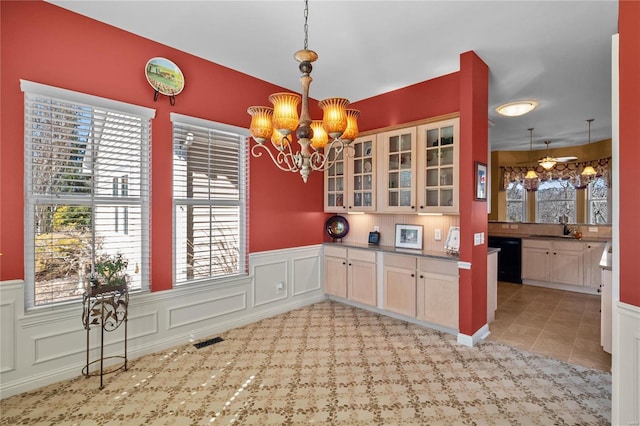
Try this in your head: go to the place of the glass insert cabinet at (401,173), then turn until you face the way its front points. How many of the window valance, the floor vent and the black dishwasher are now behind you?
2

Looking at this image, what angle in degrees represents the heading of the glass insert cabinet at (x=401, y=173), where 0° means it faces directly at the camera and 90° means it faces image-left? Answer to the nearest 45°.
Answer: approximately 45°

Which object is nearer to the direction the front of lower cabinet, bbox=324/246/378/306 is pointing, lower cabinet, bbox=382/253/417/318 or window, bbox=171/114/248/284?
the window

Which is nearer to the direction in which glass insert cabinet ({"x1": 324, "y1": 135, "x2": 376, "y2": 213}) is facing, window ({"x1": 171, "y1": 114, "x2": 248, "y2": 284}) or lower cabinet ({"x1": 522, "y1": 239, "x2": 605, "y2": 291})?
the window

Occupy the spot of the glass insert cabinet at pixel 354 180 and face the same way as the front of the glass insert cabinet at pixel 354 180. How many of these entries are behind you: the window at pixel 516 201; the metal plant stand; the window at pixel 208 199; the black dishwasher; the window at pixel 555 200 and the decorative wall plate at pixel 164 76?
3

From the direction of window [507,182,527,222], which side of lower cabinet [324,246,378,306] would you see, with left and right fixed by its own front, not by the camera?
back

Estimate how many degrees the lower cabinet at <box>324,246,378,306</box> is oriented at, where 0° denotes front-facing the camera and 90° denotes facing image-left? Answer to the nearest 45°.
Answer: approximately 45°

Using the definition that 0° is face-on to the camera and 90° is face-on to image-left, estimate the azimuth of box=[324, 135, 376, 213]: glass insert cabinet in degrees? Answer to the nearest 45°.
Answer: approximately 45°
